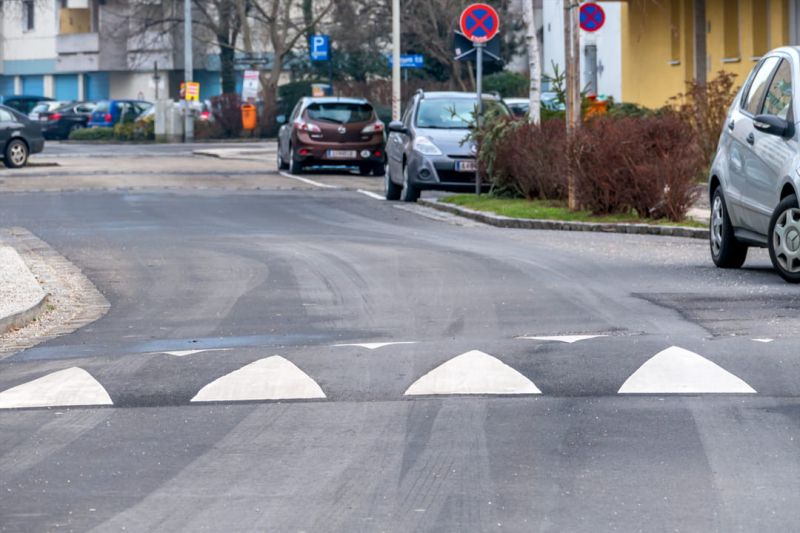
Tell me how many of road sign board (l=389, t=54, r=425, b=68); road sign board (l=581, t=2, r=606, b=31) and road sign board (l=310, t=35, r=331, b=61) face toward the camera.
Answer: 3

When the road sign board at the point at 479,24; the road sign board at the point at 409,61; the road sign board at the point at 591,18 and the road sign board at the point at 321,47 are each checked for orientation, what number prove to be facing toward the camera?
4

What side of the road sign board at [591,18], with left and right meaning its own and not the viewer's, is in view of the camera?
front

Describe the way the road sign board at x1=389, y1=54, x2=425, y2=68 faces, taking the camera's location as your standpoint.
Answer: facing the viewer

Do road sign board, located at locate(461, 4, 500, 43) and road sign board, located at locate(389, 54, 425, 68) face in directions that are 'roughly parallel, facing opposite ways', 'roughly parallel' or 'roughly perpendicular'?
roughly parallel

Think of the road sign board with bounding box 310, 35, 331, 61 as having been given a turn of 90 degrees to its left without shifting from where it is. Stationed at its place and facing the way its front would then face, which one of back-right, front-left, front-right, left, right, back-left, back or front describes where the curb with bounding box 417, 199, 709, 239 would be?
right

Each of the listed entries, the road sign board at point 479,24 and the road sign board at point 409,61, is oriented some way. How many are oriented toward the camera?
2

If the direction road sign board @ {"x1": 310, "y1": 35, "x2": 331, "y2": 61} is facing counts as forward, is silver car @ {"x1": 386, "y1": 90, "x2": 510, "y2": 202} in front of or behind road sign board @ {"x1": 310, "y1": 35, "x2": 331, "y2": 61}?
in front

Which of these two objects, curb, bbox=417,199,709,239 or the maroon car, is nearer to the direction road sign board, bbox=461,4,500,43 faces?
the curb

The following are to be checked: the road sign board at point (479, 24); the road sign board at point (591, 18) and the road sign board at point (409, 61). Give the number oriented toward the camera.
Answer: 3

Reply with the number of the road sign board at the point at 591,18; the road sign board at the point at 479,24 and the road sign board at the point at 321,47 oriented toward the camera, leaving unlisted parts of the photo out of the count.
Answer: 3
